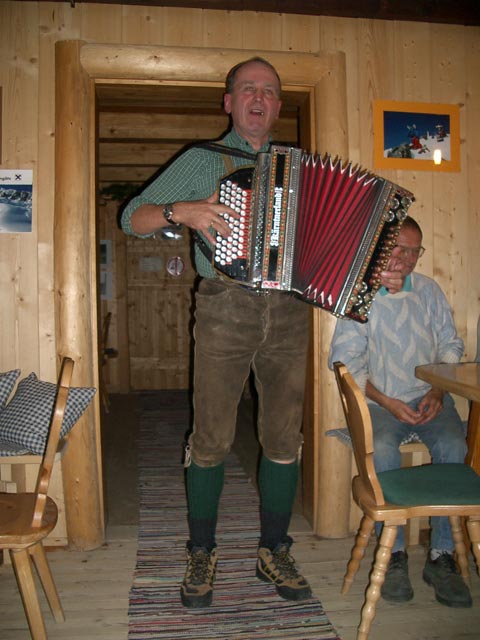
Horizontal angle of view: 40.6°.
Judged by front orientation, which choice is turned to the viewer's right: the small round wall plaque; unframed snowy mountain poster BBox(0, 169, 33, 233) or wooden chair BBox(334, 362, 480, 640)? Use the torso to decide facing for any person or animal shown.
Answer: the wooden chair

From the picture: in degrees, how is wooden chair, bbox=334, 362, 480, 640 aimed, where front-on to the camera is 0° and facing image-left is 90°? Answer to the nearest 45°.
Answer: approximately 270°

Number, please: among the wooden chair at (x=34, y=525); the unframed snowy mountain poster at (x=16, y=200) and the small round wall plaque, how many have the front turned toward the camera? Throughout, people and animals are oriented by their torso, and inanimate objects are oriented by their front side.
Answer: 2

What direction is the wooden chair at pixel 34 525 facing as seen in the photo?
to the viewer's left

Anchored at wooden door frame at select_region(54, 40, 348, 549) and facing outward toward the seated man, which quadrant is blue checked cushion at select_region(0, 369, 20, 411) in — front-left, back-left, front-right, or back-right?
back-right

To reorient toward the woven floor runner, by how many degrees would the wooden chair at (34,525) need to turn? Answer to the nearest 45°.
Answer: approximately 135° to its right

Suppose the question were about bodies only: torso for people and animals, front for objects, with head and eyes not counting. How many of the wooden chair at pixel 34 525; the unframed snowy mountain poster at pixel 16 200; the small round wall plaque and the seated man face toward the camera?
3

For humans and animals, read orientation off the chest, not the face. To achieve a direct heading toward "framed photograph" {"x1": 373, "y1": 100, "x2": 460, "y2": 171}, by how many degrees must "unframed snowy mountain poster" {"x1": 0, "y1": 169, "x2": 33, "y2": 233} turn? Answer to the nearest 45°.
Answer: approximately 90° to its left
